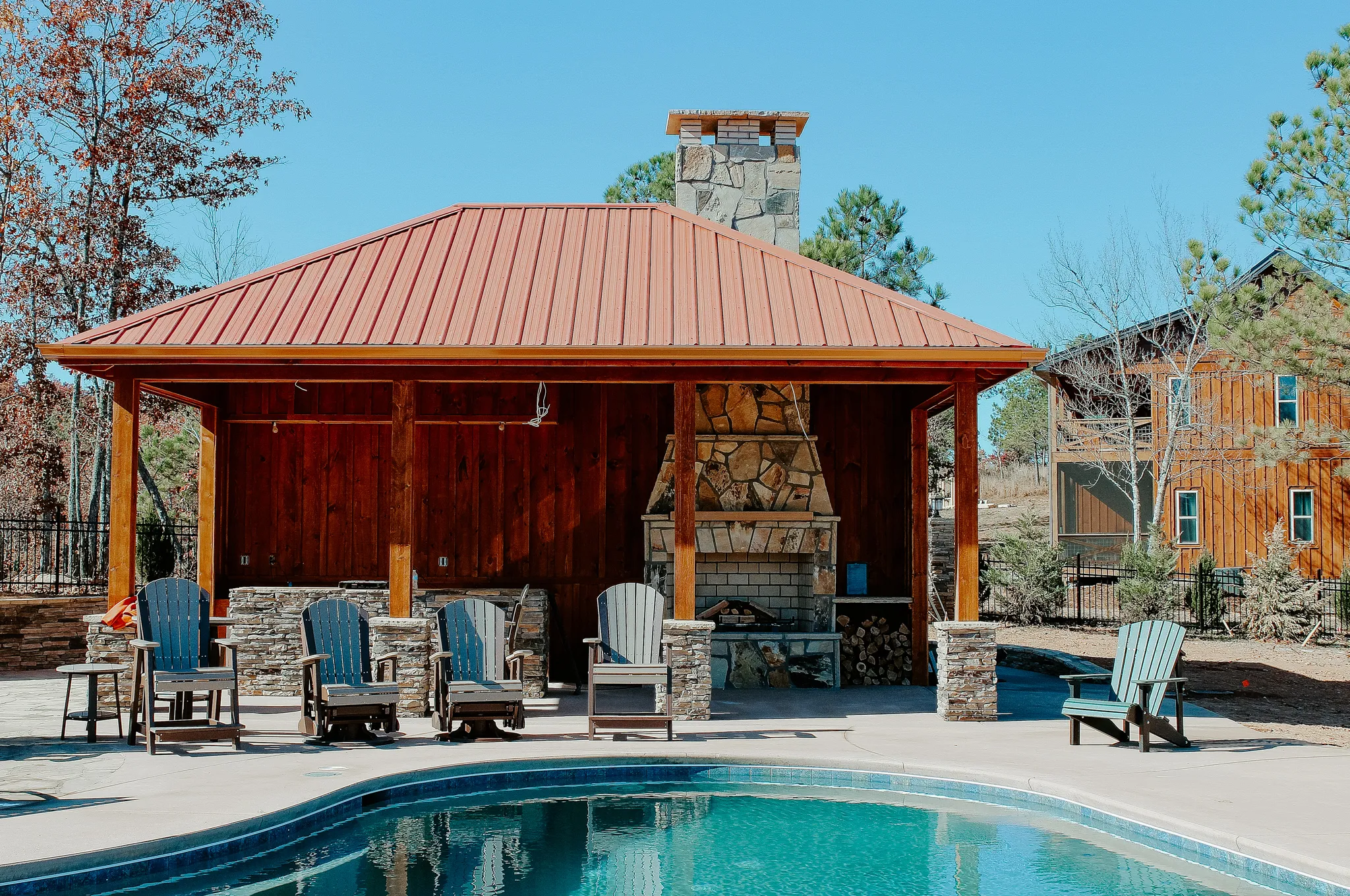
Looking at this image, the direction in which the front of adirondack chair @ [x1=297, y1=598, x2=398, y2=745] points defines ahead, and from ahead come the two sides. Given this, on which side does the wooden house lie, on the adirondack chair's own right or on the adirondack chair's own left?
on the adirondack chair's own left

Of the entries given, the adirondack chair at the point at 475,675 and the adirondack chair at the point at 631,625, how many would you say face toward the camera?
2

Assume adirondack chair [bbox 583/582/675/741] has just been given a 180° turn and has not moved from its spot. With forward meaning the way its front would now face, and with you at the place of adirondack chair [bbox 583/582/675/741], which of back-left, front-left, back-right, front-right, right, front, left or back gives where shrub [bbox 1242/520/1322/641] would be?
front-right

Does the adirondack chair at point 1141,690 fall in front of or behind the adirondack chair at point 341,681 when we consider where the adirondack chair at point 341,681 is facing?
in front

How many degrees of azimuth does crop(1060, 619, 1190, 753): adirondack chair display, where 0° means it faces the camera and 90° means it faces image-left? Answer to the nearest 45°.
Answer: approximately 45°

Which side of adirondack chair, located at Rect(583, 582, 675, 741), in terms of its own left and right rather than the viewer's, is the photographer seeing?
front

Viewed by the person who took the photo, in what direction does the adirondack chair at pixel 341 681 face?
facing the viewer and to the right of the viewer
